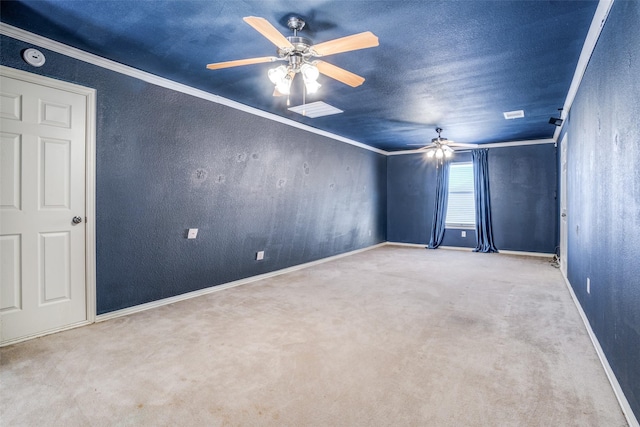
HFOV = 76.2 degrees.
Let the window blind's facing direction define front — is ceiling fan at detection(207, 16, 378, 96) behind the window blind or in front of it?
in front

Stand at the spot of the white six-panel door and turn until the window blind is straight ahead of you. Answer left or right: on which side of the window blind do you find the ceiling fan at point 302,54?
right

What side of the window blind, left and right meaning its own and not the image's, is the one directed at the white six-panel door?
front

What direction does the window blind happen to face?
toward the camera
